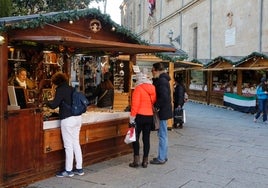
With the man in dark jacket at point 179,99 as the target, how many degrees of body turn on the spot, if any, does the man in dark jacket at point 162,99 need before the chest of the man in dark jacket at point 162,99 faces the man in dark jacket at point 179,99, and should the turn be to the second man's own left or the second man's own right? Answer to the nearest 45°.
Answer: approximately 90° to the second man's own right

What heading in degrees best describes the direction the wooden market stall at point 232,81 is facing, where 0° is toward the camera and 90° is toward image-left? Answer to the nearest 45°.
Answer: approximately 45°

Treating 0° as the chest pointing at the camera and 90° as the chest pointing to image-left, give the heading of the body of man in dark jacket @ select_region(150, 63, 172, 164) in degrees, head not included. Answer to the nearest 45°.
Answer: approximately 90°

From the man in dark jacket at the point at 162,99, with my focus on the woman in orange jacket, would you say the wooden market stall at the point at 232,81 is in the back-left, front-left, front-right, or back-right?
back-right

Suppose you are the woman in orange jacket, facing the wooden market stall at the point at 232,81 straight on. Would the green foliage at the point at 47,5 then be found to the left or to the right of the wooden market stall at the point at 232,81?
left

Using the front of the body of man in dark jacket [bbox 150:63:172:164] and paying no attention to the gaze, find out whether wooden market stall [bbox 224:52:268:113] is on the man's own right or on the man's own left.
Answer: on the man's own right

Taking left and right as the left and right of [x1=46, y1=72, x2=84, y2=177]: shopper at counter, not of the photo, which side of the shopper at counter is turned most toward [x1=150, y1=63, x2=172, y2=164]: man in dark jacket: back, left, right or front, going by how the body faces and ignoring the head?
back

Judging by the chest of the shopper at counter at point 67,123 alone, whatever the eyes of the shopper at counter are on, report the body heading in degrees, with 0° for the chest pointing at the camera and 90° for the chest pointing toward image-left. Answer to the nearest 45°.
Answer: approximately 90°

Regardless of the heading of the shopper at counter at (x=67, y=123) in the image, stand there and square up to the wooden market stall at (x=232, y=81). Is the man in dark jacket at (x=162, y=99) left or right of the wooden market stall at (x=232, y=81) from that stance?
right

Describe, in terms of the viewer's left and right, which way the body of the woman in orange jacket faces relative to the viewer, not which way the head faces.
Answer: facing away from the viewer and to the left of the viewer

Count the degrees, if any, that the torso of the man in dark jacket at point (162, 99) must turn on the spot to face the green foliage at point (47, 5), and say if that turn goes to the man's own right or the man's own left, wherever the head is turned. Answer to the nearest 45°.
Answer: approximately 45° to the man's own right

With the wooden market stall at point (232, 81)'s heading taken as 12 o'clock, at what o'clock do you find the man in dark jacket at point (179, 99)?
The man in dark jacket is roughly at 11 o'clock from the wooden market stall.

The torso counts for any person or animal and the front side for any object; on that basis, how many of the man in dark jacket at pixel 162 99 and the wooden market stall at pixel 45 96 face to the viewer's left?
1

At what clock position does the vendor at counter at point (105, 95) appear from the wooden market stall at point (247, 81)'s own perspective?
The vendor at counter is roughly at 11 o'clock from the wooden market stall.

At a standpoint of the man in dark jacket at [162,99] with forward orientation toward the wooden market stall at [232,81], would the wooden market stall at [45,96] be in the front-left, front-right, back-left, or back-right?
back-left

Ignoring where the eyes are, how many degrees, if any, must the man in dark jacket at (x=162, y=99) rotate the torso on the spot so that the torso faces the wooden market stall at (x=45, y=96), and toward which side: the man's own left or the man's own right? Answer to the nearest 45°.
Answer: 0° — they already face it

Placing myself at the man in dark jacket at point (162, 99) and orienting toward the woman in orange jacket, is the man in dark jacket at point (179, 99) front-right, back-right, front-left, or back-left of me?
back-right
